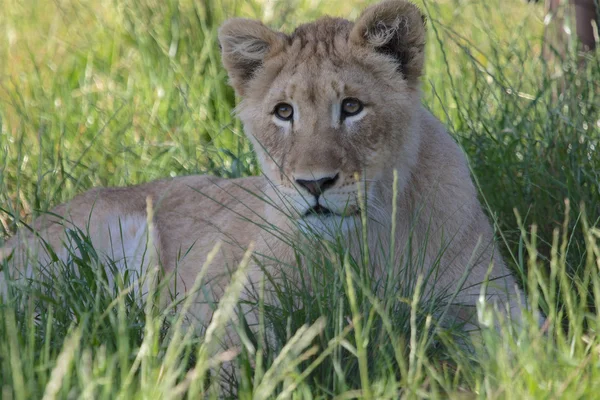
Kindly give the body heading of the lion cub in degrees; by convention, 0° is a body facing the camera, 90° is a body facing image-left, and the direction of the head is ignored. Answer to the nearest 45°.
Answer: approximately 315°
